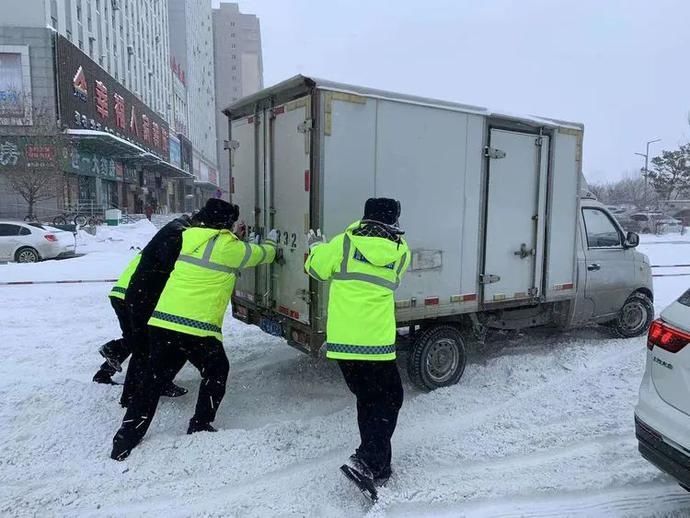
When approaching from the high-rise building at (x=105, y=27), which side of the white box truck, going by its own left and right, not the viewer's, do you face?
left

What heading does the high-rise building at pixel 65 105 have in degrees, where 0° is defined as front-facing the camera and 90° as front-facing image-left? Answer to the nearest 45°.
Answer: approximately 315°

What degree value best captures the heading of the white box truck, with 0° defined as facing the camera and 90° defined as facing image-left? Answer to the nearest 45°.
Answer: approximately 225°

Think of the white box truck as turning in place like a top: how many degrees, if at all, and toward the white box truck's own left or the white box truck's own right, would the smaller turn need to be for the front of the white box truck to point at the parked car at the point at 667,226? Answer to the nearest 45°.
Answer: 0° — it already faces it

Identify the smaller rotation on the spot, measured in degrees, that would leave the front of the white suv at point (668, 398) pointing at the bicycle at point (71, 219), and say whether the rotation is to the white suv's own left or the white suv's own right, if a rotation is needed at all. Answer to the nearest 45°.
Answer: approximately 90° to the white suv's own left

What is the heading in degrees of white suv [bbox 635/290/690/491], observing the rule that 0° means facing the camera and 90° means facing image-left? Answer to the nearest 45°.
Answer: approximately 225°

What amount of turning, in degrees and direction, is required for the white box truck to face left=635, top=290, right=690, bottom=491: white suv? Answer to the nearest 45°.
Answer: approximately 90° to its right

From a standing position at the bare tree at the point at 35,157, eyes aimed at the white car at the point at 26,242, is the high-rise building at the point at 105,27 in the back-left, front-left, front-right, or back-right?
back-left

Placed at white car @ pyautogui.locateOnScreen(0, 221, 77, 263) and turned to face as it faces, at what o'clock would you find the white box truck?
The white box truck is roughly at 7 o'clock from the white car.

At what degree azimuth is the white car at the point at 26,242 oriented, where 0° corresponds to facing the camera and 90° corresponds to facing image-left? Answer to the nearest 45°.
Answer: approximately 135°

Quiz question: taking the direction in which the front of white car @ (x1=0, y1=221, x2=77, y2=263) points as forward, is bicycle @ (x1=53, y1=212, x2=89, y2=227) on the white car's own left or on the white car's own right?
on the white car's own right

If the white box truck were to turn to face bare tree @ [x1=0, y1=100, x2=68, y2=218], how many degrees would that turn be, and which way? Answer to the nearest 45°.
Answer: approximately 90° to its left
